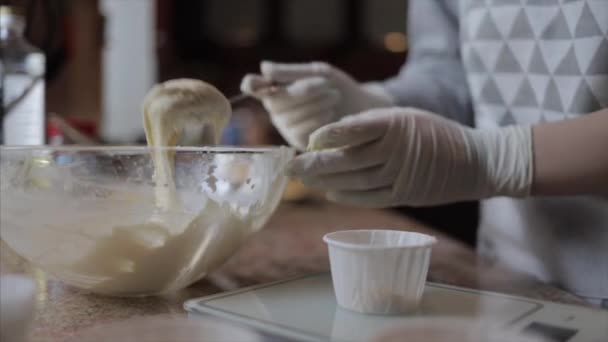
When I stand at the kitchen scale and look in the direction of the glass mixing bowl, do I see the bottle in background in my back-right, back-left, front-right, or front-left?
front-right

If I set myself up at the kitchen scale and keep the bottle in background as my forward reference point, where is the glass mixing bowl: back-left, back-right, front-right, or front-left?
front-left

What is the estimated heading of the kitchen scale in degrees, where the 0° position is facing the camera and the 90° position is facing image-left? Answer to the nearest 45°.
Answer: approximately 315°

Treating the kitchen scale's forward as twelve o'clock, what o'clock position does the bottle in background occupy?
The bottle in background is roughly at 6 o'clock from the kitchen scale.
